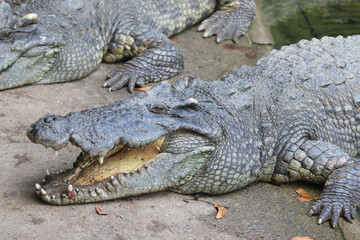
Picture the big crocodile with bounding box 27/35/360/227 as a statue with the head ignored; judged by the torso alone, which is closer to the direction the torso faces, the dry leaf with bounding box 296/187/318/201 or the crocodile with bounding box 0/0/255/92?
the crocodile

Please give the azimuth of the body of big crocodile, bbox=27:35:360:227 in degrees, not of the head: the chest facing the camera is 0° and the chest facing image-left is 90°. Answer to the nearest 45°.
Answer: approximately 90°

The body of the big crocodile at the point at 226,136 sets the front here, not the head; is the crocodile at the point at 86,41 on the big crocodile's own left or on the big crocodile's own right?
on the big crocodile's own right
